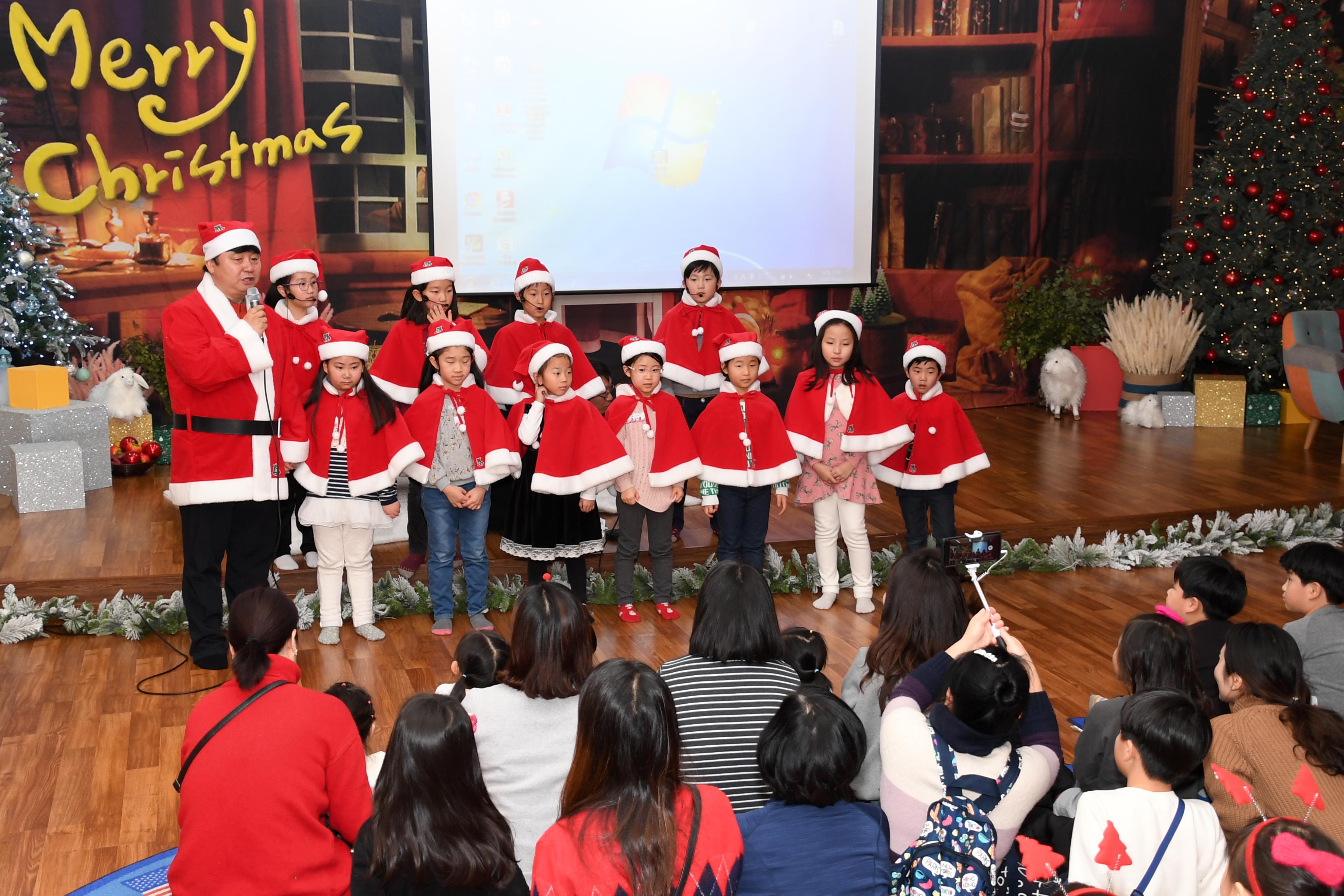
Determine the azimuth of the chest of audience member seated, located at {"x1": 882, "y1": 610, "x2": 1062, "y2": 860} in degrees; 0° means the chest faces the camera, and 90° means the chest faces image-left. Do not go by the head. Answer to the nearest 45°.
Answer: approximately 180°

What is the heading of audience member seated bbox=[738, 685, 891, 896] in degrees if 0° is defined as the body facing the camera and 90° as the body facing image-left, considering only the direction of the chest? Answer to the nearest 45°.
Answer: approximately 180°

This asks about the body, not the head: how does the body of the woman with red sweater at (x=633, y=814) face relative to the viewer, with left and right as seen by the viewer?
facing away from the viewer

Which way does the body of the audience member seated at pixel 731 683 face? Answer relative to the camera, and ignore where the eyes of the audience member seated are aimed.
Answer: away from the camera

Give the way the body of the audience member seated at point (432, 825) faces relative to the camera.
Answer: away from the camera

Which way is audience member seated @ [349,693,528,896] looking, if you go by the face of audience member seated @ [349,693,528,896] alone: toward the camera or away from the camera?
away from the camera

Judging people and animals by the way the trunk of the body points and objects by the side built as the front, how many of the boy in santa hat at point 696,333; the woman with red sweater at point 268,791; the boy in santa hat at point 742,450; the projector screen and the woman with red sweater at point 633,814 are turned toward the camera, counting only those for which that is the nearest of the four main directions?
3

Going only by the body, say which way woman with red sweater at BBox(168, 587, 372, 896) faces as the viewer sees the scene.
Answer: away from the camera
